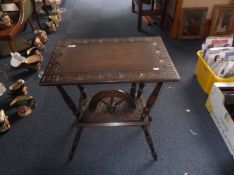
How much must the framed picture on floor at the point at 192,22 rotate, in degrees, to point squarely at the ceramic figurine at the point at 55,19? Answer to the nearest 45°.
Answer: approximately 90° to its right

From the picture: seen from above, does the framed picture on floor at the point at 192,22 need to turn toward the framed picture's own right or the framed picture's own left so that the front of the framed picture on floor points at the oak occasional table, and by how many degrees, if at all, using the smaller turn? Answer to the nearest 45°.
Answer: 0° — it already faces it

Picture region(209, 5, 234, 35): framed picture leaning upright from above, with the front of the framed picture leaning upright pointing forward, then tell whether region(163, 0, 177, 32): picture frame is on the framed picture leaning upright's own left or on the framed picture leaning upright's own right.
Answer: on the framed picture leaning upright's own right

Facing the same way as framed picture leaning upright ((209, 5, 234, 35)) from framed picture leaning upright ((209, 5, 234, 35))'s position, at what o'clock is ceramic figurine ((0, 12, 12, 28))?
The ceramic figurine is roughly at 2 o'clock from the framed picture leaning upright.

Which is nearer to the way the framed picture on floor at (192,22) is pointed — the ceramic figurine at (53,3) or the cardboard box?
the cardboard box

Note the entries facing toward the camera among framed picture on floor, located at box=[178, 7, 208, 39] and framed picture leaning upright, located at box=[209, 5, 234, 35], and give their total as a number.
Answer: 2

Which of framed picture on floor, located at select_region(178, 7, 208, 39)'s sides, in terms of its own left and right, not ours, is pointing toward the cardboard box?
front

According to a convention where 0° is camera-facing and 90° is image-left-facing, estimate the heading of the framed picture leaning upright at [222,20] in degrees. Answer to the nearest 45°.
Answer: approximately 0°

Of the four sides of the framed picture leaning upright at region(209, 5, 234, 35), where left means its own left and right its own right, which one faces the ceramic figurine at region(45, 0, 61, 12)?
right

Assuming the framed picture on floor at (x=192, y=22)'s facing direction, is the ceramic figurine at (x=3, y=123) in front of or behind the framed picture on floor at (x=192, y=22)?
in front

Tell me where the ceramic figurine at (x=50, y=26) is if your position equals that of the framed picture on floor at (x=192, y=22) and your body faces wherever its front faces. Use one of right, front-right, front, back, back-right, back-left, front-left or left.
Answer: right

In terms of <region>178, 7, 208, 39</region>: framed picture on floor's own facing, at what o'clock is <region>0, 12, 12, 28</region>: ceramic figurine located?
The ceramic figurine is roughly at 2 o'clock from the framed picture on floor.
